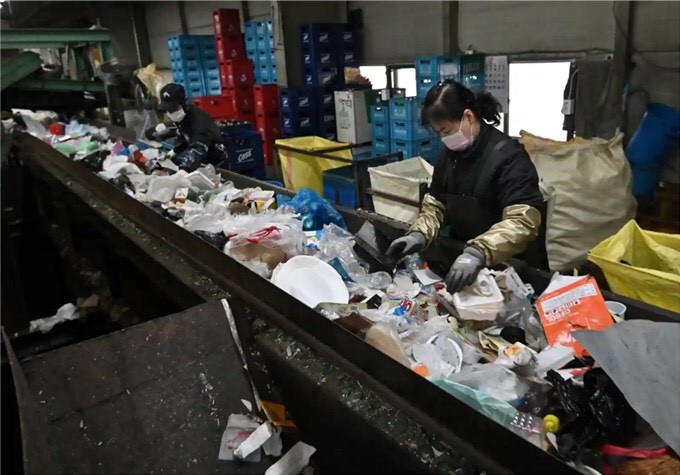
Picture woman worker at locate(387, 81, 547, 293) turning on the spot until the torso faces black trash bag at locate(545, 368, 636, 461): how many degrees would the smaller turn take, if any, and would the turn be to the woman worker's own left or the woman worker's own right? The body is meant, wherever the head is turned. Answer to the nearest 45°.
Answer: approximately 45° to the woman worker's own left

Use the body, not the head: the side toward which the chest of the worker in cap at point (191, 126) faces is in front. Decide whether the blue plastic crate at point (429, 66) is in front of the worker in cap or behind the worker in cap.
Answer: behind

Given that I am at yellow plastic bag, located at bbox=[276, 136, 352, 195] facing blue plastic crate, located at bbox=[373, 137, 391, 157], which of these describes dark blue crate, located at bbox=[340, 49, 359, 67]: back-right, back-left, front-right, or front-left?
front-left

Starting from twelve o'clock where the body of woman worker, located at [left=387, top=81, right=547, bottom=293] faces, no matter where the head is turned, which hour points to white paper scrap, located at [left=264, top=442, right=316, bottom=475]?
The white paper scrap is roughly at 11 o'clock from the woman worker.

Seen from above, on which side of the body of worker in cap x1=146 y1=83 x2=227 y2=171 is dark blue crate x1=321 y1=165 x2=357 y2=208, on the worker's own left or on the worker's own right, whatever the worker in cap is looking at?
on the worker's own left

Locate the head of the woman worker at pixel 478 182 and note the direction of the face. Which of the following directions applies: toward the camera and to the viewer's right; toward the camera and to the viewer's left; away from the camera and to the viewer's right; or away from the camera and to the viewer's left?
toward the camera and to the viewer's left

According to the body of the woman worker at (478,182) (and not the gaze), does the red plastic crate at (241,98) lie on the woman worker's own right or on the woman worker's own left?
on the woman worker's own right

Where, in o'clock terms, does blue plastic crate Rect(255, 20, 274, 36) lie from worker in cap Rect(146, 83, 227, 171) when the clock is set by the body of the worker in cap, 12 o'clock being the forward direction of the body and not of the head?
The blue plastic crate is roughly at 5 o'clock from the worker in cap.

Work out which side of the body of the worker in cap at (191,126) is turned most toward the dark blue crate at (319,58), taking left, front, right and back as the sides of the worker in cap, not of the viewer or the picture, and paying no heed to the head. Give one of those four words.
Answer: back

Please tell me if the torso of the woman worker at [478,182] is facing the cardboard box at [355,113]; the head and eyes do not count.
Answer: no

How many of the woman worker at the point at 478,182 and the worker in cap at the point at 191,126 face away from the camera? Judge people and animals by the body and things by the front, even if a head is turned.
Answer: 0

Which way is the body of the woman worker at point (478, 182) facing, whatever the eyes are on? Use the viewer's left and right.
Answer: facing the viewer and to the left of the viewer

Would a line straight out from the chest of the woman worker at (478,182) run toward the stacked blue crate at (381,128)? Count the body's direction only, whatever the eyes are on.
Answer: no

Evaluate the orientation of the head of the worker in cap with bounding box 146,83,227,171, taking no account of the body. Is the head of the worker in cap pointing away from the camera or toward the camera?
toward the camera

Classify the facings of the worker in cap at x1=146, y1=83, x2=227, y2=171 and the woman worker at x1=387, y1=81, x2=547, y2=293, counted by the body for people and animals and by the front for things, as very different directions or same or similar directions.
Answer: same or similar directions

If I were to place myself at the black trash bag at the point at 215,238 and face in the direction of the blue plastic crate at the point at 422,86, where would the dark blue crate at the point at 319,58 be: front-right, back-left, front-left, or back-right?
front-left

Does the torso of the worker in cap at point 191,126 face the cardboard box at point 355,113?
no
